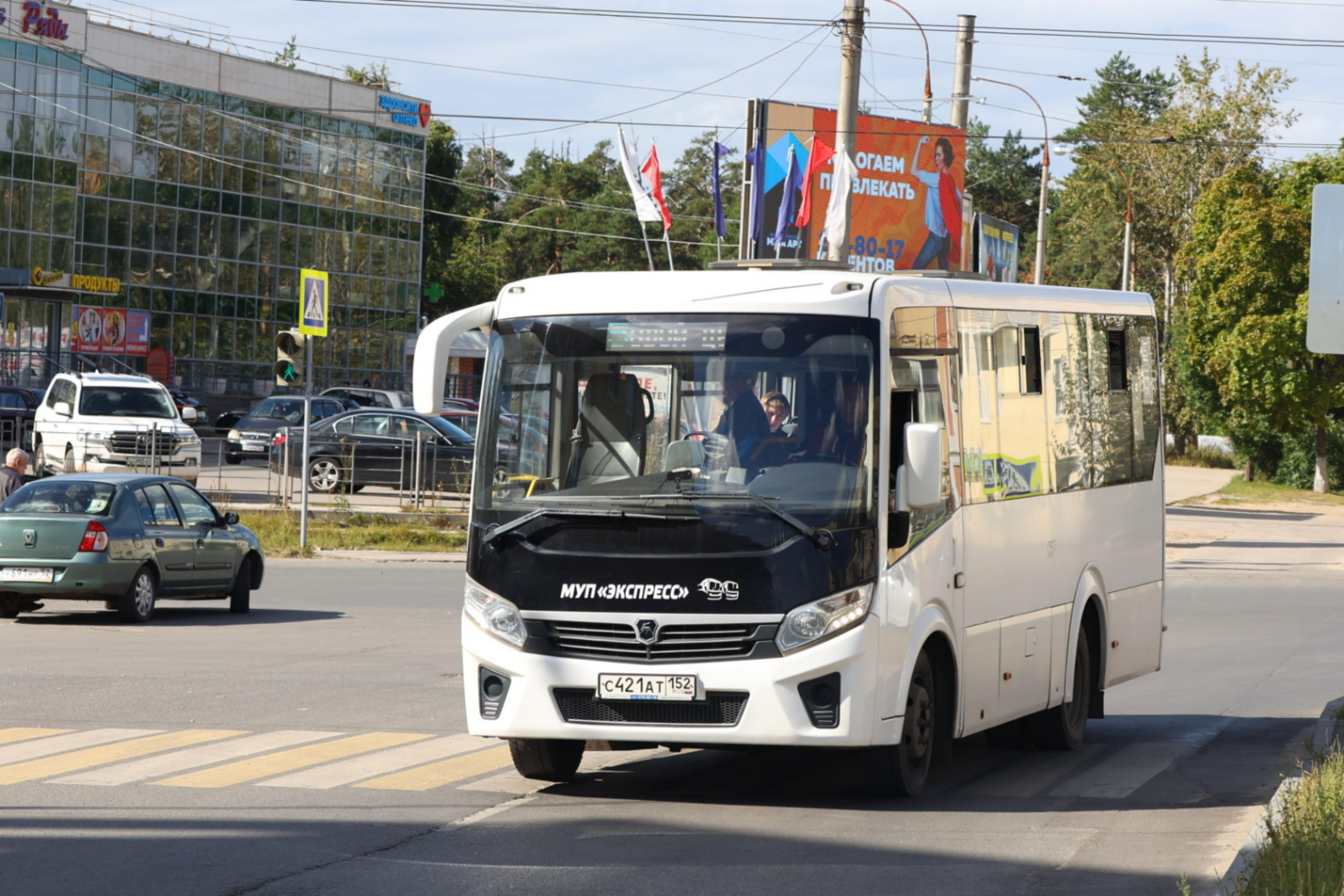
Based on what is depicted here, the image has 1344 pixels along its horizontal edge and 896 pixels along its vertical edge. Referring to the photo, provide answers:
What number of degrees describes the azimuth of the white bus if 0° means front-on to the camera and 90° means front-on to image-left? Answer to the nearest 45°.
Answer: approximately 45°

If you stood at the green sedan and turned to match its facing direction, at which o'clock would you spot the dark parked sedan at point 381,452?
The dark parked sedan is roughly at 11 o'clock from the green sedan.

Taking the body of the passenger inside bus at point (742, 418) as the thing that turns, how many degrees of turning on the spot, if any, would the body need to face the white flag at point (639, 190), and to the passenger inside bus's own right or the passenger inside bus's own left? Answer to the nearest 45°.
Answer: approximately 135° to the passenger inside bus's own right

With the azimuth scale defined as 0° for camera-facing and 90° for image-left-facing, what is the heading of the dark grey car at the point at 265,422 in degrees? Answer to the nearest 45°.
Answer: approximately 45°

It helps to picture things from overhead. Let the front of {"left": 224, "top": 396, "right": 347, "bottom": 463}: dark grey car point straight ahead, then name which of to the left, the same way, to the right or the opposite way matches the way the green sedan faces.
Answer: the opposite way
